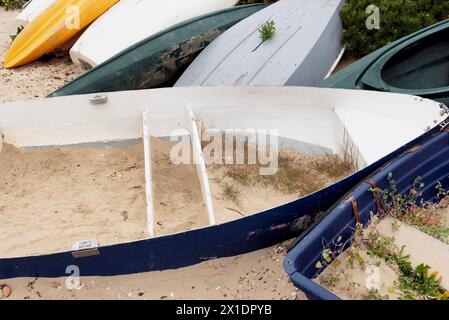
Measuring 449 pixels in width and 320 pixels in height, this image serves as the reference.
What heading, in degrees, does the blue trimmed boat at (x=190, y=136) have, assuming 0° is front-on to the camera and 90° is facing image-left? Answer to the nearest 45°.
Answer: approximately 270°

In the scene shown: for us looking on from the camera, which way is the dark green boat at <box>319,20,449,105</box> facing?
facing the viewer and to the left of the viewer

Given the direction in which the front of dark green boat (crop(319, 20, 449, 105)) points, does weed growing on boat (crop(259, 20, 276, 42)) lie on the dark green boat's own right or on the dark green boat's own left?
on the dark green boat's own right

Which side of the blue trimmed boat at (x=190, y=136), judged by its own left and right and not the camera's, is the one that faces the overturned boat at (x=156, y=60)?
left

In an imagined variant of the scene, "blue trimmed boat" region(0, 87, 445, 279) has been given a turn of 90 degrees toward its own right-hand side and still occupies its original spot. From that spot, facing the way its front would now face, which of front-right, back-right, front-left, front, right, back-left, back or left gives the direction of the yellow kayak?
back-right

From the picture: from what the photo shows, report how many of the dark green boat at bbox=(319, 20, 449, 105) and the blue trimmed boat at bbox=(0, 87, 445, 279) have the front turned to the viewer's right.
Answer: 1
